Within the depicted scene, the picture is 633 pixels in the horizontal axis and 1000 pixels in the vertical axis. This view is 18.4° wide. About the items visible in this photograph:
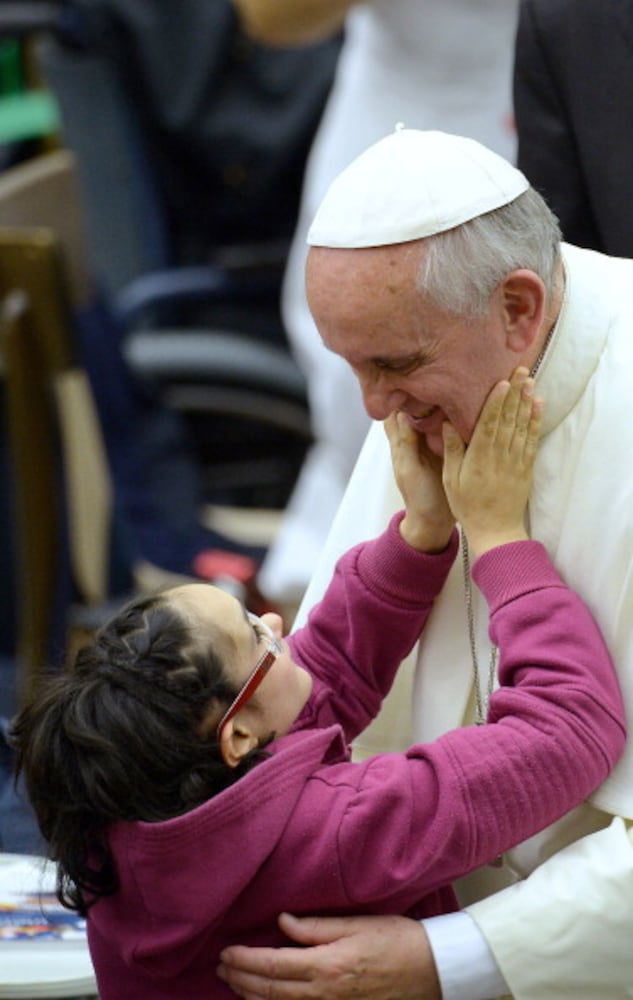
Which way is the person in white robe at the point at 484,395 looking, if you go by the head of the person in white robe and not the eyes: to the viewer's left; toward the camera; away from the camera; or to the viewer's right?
to the viewer's left

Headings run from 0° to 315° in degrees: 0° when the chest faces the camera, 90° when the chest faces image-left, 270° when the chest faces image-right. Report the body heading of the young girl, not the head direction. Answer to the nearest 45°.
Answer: approximately 225°

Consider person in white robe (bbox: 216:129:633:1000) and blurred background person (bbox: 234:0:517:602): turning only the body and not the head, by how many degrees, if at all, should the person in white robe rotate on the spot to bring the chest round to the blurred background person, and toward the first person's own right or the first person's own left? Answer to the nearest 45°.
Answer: approximately 135° to the first person's own right

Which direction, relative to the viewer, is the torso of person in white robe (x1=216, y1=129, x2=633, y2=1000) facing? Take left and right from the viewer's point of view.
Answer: facing the viewer and to the left of the viewer

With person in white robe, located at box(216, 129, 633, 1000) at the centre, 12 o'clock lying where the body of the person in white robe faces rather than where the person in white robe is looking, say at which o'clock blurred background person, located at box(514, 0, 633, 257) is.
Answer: The blurred background person is roughly at 5 o'clock from the person in white robe.

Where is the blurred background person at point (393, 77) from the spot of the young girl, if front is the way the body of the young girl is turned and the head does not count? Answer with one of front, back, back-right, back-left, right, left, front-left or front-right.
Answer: front-left

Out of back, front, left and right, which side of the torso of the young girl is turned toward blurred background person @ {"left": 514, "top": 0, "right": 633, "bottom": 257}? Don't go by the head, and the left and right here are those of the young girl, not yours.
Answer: front
